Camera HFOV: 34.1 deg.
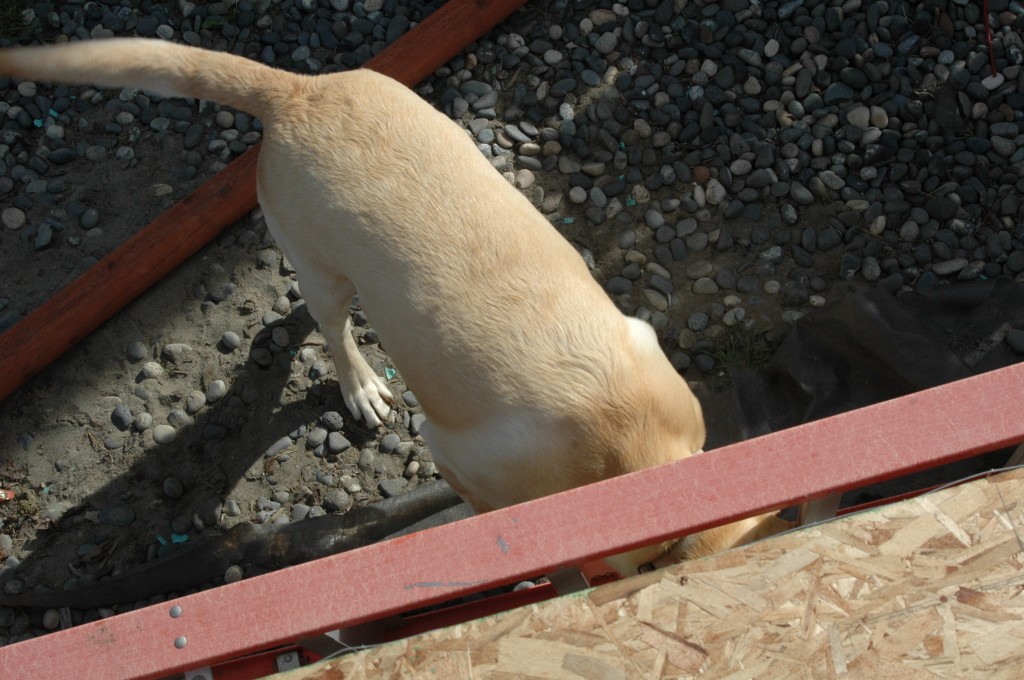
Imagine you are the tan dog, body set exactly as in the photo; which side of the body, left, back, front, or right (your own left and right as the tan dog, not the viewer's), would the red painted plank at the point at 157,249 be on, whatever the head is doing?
back

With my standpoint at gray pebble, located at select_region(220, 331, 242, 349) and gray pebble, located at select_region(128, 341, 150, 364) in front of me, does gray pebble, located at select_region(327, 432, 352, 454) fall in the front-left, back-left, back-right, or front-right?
back-left

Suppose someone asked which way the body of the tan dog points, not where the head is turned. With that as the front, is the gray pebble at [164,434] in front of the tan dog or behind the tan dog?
behind

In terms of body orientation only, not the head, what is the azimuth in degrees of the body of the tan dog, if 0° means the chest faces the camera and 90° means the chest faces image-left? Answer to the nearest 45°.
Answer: approximately 315°

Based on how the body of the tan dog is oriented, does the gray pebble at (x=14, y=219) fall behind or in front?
behind
